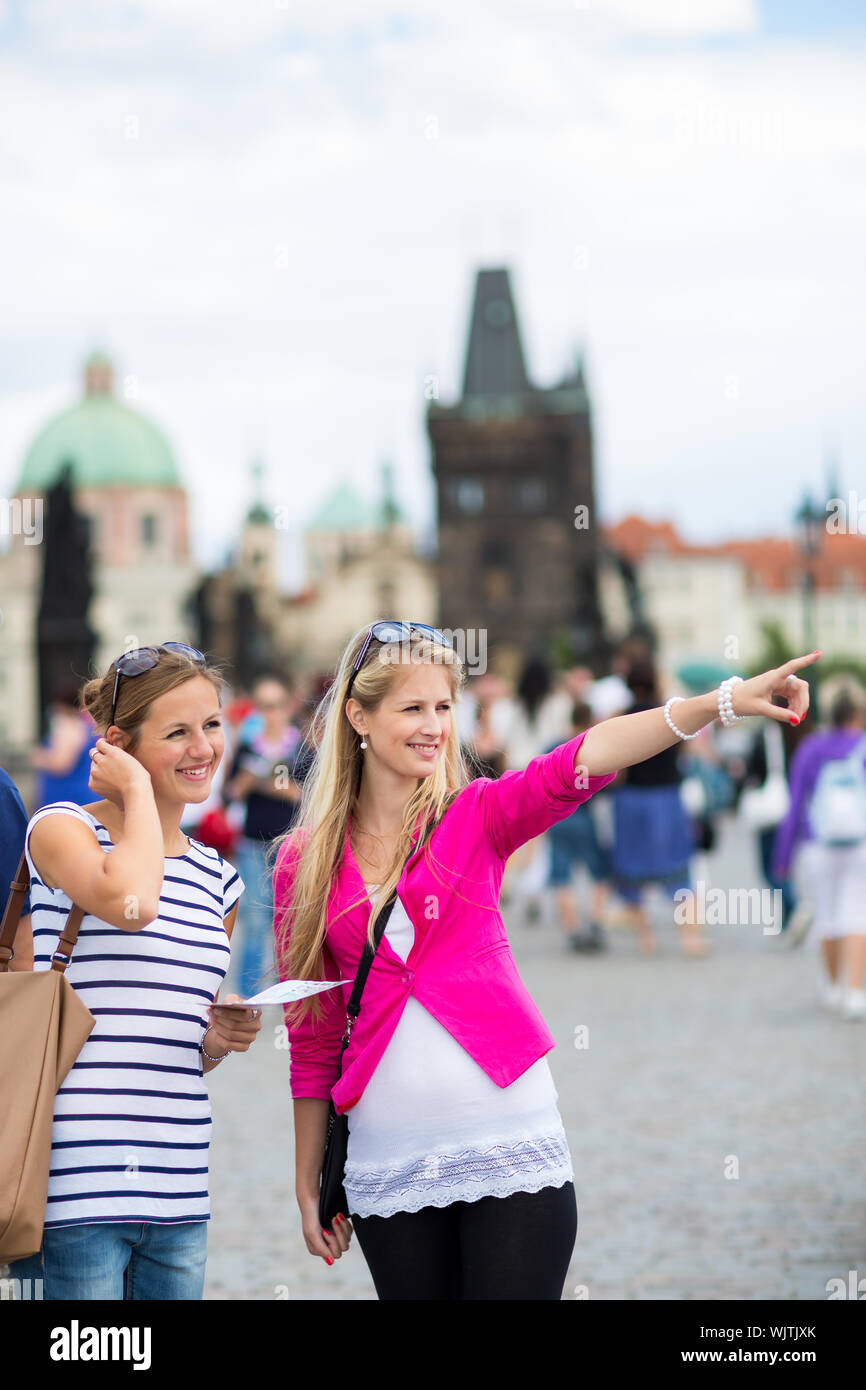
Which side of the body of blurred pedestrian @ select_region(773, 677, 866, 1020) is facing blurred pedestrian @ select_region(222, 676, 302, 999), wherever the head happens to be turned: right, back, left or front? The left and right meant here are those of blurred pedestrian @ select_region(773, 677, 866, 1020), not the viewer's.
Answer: left

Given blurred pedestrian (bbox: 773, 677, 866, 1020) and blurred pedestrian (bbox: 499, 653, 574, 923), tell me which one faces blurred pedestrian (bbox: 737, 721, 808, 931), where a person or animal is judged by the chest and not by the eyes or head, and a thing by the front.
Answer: blurred pedestrian (bbox: 773, 677, 866, 1020)

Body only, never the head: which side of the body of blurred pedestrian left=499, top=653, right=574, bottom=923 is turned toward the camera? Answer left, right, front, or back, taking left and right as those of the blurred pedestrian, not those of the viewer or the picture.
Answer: back

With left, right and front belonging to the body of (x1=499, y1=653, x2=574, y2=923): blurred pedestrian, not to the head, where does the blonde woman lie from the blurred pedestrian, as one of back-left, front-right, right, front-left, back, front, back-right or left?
back

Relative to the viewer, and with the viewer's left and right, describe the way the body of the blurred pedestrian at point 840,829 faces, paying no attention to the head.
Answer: facing away from the viewer

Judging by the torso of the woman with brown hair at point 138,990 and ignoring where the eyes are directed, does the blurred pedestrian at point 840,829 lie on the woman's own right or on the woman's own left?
on the woman's own left

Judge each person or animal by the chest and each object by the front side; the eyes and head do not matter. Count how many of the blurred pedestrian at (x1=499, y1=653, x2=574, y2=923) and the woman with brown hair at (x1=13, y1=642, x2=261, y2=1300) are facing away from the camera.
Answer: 1

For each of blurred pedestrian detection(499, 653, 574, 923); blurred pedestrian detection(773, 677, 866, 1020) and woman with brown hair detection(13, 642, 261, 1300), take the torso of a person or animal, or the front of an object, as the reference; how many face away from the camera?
2

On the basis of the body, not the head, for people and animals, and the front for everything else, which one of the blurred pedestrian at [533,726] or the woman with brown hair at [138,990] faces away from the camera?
the blurred pedestrian
